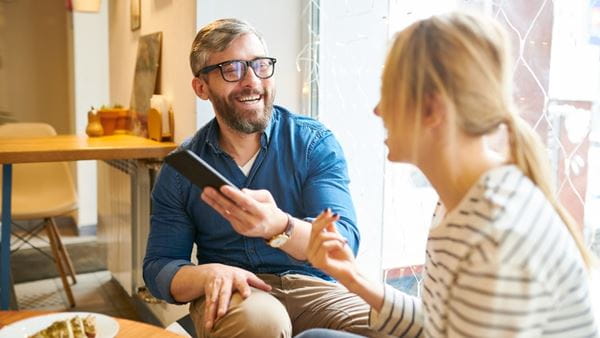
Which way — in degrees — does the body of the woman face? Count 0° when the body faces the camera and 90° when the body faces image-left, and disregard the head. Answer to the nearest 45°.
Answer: approximately 90°

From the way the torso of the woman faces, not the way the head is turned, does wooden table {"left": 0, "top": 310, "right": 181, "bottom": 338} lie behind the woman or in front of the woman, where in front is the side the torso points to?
in front

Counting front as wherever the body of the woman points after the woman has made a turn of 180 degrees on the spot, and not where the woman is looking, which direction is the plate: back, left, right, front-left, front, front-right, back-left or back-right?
back

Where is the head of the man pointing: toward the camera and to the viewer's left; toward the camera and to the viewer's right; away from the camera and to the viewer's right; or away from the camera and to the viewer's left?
toward the camera and to the viewer's right

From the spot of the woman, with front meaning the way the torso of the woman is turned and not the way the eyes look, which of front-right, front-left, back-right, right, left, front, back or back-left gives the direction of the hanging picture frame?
front-right

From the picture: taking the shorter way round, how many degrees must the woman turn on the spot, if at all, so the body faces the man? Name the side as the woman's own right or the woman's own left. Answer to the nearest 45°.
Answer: approximately 45° to the woman's own right

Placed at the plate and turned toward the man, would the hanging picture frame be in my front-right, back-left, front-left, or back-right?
front-left

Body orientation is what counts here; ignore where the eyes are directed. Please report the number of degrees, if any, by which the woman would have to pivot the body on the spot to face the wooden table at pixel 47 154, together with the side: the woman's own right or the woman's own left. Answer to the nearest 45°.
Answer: approximately 45° to the woman's own right

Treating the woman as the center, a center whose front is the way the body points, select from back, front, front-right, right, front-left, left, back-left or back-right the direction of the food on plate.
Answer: front

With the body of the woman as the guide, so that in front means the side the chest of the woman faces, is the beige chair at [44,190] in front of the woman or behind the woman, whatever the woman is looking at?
in front
